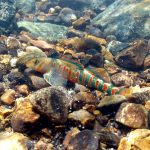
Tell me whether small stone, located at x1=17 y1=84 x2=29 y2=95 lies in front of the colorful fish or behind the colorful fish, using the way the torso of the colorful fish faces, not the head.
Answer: in front

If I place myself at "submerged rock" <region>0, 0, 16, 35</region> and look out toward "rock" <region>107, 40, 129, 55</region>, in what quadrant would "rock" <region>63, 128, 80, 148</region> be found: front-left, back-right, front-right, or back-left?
front-right

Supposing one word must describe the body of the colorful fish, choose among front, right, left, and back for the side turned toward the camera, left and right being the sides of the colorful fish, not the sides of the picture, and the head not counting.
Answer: left

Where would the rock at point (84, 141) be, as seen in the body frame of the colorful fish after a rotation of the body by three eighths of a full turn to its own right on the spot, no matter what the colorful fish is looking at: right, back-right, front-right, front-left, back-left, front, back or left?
back-right

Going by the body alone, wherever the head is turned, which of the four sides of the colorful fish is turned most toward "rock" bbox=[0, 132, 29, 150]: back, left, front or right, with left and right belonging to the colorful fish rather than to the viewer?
left

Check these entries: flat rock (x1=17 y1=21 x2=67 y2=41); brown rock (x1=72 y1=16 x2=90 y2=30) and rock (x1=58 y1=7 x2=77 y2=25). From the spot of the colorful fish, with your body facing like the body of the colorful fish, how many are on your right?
3

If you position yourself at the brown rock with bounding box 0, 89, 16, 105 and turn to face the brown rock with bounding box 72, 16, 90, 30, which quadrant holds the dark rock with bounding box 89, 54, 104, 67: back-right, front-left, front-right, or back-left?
front-right

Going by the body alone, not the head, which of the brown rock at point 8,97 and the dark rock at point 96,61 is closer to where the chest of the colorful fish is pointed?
the brown rock

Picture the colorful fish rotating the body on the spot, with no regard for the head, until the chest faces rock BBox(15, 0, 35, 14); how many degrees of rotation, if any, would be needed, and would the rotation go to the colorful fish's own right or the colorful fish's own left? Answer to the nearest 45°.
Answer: approximately 90° to the colorful fish's own right

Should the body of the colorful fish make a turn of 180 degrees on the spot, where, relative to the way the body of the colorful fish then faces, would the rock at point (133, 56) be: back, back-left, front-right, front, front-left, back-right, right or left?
front-left

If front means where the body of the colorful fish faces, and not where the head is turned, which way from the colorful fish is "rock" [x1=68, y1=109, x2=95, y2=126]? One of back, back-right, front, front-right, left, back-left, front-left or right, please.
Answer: left

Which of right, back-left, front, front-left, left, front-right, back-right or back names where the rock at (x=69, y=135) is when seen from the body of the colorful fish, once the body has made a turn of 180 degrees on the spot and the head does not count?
right

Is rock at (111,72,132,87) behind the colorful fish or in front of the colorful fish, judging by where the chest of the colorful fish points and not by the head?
behind

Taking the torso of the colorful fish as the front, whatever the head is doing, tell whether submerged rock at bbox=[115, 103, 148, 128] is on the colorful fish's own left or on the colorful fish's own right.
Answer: on the colorful fish's own left
